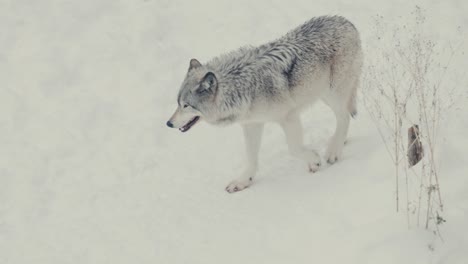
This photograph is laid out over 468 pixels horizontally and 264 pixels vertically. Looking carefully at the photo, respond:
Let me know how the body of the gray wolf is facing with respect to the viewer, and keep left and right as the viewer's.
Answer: facing the viewer and to the left of the viewer
